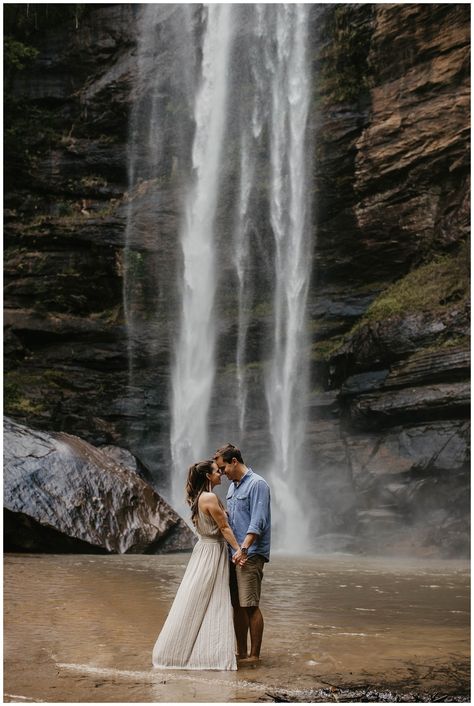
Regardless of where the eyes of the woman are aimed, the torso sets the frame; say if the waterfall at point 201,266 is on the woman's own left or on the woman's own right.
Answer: on the woman's own left

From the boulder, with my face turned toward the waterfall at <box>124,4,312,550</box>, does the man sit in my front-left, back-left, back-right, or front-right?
back-right

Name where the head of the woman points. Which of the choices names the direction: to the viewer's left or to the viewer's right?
to the viewer's right

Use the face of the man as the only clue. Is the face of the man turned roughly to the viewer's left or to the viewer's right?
to the viewer's left

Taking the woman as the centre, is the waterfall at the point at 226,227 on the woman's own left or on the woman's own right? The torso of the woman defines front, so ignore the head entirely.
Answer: on the woman's own left

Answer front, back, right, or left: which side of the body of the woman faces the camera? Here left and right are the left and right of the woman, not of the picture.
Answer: right

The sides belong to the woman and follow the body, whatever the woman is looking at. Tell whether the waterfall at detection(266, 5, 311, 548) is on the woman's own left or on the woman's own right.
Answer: on the woman's own left
